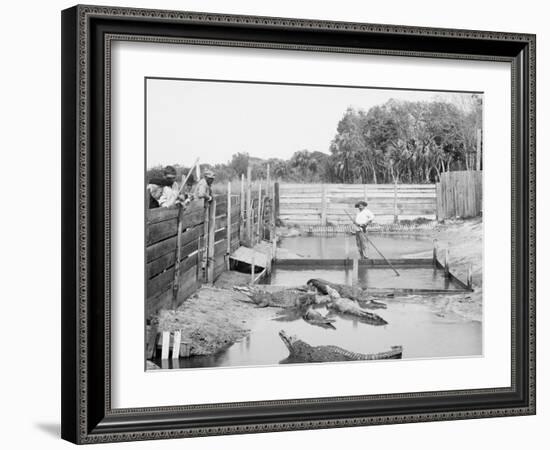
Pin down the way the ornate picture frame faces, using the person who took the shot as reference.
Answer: facing the viewer and to the right of the viewer
